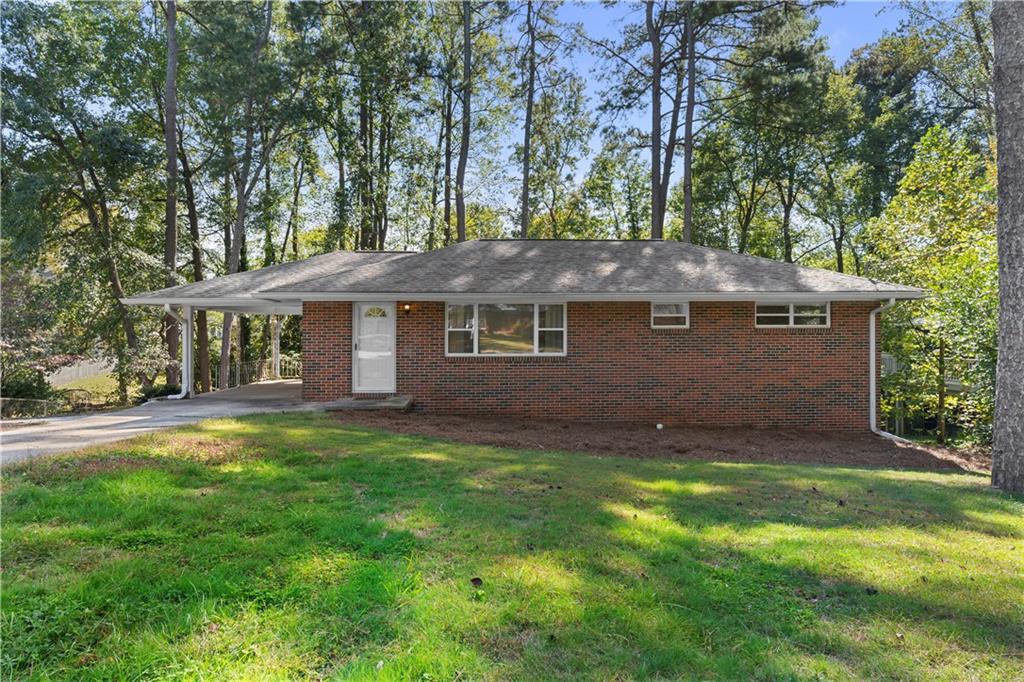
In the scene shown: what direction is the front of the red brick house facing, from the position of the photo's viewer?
facing the viewer

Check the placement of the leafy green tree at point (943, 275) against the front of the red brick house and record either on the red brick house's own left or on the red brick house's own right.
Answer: on the red brick house's own left

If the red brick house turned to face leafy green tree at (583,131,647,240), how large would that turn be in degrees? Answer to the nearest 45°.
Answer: approximately 180°

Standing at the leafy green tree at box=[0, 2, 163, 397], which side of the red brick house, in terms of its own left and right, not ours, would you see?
right

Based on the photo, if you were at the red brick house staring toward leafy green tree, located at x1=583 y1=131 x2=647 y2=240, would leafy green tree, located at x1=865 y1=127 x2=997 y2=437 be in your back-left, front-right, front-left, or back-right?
front-right

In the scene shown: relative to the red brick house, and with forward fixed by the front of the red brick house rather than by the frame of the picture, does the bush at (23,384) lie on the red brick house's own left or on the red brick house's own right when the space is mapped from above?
on the red brick house's own right
